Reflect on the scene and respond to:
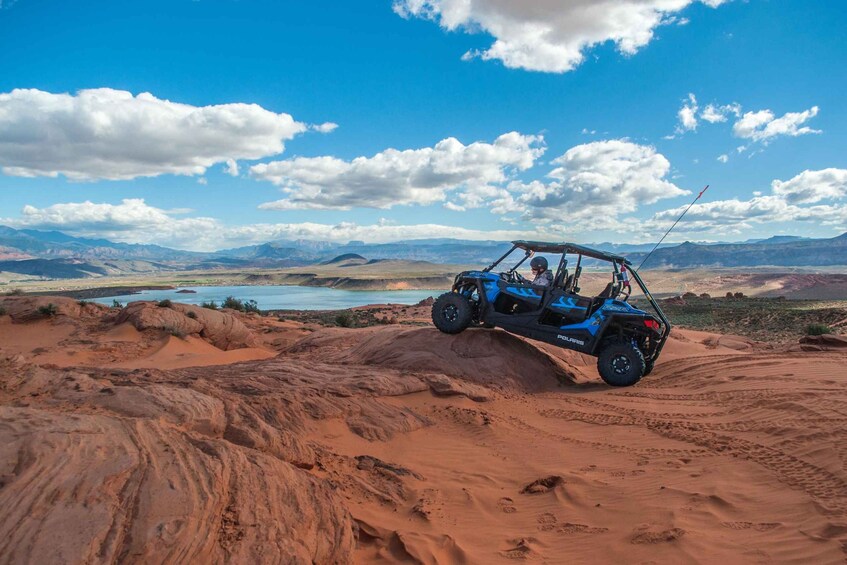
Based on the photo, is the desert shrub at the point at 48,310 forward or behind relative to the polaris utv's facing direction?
forward

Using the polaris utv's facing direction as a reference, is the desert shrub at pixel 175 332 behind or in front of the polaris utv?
in front

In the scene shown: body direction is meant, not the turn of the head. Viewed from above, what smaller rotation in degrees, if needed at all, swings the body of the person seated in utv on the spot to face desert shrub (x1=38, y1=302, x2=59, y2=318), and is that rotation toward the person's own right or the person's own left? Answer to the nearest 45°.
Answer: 0° — they already face it

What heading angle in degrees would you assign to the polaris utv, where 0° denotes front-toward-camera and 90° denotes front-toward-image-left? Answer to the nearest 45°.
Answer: approximately 90°

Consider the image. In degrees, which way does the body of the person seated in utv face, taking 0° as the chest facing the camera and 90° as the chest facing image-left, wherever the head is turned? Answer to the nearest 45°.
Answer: approximately 90°
